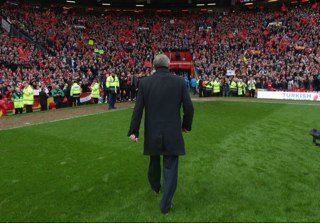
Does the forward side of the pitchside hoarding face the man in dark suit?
yes

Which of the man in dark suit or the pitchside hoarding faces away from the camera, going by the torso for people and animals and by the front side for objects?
the man in dark suit

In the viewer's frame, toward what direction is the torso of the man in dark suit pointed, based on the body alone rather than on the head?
away from the camera

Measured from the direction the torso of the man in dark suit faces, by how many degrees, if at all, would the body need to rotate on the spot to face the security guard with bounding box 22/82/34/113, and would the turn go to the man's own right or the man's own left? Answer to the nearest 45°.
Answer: approximately 45° to the man's own left

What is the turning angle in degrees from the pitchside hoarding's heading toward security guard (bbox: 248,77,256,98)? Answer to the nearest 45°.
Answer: approximately 135° to its right

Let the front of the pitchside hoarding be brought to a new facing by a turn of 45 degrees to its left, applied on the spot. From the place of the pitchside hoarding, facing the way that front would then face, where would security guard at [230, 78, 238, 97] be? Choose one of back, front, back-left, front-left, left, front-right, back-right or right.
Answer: back-right

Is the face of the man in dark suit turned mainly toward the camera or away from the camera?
away from the camera

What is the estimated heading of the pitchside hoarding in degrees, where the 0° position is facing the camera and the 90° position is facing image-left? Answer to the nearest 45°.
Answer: approximately 0°

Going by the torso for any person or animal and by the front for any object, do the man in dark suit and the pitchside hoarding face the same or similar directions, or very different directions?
very different directions

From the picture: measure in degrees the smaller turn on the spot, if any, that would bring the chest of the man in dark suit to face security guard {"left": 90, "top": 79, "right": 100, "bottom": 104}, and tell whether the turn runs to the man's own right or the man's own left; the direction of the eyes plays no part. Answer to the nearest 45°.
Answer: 0° — they already face them

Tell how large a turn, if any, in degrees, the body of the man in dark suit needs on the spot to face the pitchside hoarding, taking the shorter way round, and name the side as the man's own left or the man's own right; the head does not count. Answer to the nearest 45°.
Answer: approximately 45° to the man's own right

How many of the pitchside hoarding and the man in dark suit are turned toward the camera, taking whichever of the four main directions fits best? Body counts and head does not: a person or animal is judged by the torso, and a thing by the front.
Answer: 1

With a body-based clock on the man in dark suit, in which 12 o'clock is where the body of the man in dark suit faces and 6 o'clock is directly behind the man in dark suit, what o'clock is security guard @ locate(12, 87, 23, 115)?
The security guard is roughly at 11 o'clock from the man in dark suit.
